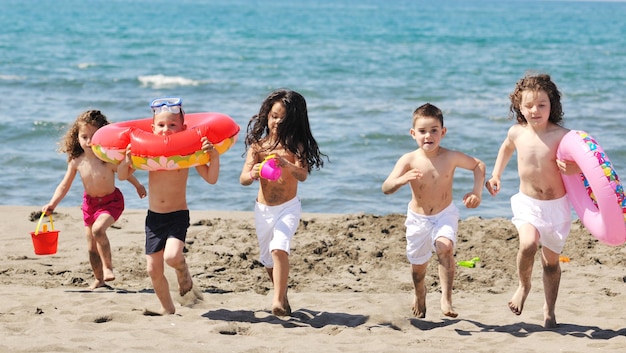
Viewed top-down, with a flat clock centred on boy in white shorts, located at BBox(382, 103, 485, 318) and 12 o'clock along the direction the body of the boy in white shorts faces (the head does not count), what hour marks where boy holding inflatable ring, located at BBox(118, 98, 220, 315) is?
The boy holding inflatable ring is roughly at 3 o'clock from the boy in white shorts.

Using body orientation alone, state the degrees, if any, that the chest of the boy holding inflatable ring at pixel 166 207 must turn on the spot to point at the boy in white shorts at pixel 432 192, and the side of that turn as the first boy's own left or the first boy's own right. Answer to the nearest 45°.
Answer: approximately 90° to the first boy's own left

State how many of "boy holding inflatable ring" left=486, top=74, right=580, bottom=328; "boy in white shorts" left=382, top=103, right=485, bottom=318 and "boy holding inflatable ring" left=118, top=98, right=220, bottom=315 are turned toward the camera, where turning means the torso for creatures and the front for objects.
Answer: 3

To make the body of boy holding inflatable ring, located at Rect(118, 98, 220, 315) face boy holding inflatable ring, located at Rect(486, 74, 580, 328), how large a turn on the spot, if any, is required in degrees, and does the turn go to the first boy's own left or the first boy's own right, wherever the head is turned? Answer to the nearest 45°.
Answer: approximately 90° to the first boy's own left

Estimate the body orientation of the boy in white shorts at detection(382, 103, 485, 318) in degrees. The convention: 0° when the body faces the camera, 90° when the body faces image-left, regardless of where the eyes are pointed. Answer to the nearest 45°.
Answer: approximately 0°

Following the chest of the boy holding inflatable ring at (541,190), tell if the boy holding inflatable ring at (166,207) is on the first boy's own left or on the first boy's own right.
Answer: on the first boy's own right

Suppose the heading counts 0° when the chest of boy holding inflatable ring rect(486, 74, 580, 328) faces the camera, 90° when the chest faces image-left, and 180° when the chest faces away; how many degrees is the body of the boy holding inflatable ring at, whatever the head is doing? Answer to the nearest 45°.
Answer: approximately 0°
